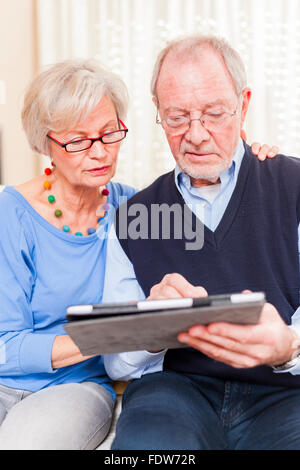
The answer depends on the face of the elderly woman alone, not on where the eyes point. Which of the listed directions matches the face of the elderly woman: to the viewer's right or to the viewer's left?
to the viewer's right

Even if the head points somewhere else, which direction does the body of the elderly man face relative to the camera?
toward the camera

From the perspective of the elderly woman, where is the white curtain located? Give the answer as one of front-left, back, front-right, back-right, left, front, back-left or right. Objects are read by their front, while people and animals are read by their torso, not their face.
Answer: back-left

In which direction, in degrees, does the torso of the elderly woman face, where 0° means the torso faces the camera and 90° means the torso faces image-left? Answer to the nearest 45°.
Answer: approximately 315°

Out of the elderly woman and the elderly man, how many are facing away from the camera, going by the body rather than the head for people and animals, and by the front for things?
0
